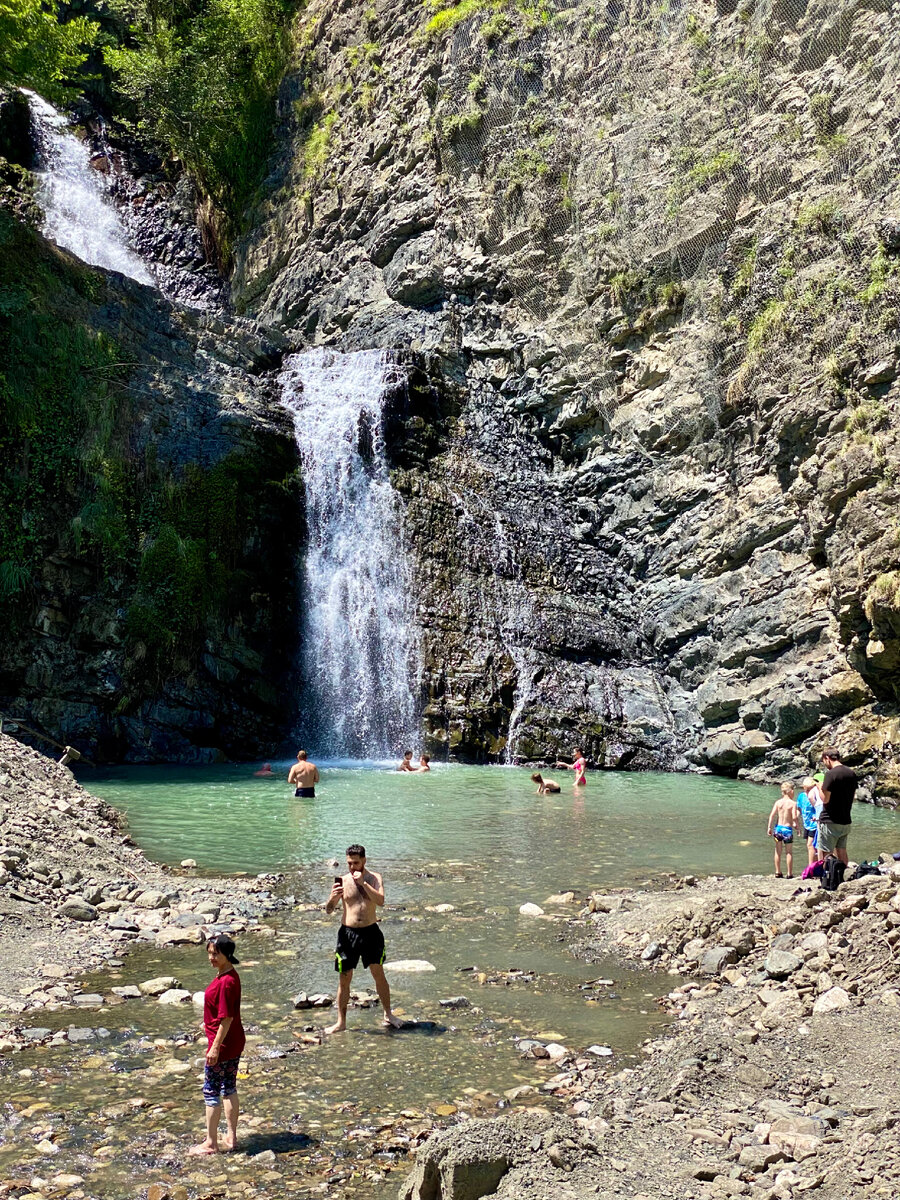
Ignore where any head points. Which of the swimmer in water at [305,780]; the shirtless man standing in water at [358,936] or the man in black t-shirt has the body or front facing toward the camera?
the shirtless man standing in water

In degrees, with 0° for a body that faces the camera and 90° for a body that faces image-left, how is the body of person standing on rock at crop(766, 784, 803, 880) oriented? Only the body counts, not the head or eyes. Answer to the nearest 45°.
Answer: approximately 180°

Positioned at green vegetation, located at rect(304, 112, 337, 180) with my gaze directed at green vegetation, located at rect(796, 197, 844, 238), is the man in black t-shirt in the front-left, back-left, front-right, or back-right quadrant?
front-right

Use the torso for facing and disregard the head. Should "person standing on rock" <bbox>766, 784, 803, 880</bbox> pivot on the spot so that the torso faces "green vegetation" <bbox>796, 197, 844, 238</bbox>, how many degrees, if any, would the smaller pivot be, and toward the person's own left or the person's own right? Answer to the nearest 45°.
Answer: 0° — they already face it

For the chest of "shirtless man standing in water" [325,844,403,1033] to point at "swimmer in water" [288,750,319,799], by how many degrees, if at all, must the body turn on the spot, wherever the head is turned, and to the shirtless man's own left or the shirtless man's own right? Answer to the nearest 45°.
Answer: approximately 180°

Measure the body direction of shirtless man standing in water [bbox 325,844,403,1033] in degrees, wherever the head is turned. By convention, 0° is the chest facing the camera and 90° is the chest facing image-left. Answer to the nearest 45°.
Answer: approximately 0°

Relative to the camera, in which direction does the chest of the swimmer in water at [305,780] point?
away from the camera

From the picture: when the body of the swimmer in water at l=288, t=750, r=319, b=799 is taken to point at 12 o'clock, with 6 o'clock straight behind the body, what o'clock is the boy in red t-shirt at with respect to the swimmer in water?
The boy in red t-shirt is roughly at 6 o'clock from the swimmer in water.
